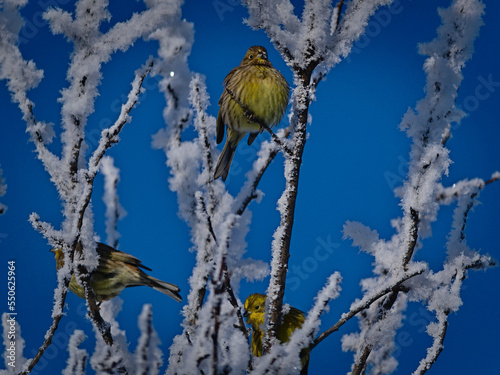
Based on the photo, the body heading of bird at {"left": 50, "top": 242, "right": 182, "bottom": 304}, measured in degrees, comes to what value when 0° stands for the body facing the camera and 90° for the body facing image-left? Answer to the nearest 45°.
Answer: approximately 90°

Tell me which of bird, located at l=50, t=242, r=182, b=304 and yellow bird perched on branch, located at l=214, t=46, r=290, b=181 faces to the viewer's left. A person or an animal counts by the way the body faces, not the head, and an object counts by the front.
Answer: the bird

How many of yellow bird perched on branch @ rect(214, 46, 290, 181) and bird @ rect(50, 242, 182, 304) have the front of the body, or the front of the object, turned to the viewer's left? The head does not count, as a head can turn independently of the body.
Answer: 1

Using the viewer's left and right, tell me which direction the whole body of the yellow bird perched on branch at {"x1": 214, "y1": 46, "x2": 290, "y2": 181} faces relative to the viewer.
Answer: facing the viewer and to the right of the viewer
